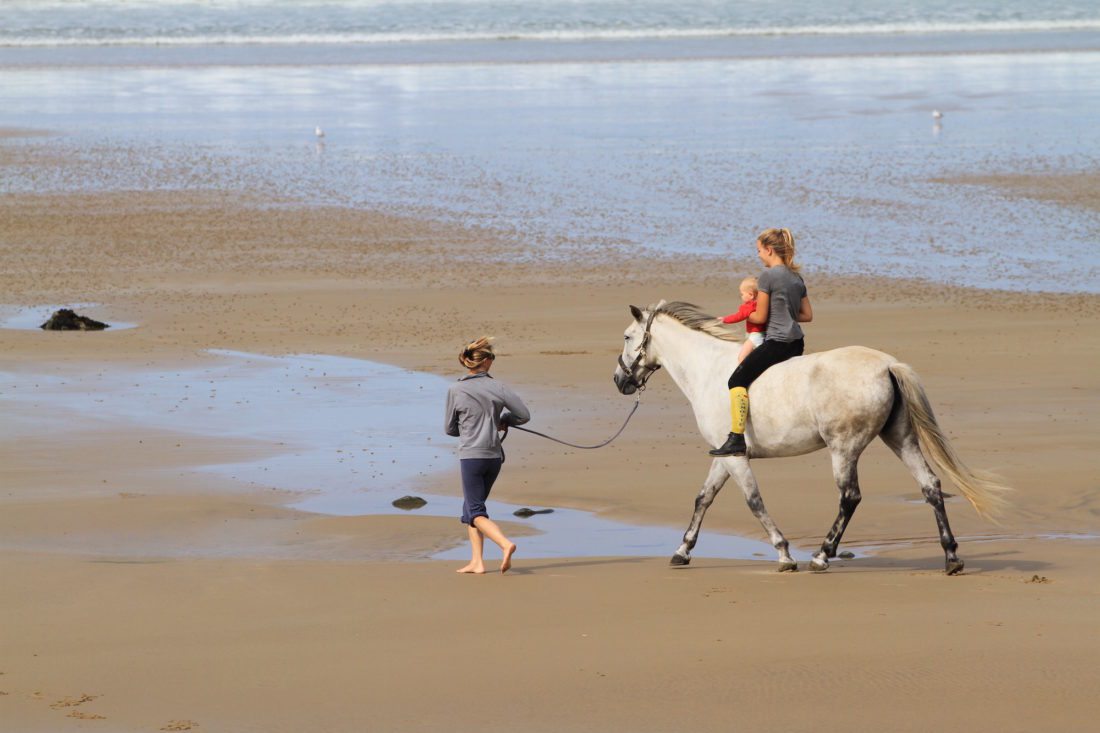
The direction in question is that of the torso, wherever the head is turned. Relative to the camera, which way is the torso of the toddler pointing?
to the viewer's left

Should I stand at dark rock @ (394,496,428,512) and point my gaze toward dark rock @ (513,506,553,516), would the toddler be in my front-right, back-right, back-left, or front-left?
front-right

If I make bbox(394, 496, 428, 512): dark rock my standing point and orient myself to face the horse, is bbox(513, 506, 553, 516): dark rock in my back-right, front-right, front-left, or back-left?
front-left

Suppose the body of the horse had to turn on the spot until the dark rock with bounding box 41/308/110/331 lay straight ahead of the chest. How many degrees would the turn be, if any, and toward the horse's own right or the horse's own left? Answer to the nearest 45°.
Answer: approximately 45° to the horse's own right

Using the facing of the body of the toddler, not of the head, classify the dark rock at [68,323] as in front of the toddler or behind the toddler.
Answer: in front

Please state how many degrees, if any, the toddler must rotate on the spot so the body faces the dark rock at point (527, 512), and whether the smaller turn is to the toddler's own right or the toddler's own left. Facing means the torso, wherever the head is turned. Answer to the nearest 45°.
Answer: approximately 45° to the toddler's own right

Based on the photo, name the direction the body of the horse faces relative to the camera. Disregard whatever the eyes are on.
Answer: to the viewer's left
